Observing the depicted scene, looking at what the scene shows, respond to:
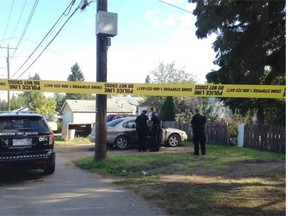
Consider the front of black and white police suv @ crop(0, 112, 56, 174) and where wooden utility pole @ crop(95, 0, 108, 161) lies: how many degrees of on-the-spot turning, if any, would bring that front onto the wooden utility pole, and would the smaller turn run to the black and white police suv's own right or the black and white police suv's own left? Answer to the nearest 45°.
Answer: approximately 45° to the black and white police suv's own right

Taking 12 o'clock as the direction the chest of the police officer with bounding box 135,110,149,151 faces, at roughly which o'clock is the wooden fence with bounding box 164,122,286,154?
The wooden fence is roughly at 1 o'clock from the police officer.

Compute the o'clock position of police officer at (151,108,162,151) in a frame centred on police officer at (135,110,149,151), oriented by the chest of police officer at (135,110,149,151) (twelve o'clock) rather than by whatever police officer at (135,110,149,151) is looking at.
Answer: police officer at (151,108,162,151) is roughly at 2 o'clock from police officer at (135,110,149,151).

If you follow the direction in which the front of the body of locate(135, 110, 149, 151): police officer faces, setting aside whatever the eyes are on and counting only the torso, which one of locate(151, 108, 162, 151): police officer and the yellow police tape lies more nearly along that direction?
the police officer

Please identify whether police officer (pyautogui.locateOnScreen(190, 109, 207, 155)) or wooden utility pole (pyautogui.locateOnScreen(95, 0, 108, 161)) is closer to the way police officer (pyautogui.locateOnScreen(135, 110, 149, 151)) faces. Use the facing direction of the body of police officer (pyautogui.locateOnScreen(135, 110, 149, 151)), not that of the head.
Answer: the police officer

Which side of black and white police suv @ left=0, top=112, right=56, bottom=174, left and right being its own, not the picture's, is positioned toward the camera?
back

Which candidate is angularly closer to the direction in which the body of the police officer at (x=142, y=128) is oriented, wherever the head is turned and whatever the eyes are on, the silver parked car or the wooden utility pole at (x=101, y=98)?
the silver parked car

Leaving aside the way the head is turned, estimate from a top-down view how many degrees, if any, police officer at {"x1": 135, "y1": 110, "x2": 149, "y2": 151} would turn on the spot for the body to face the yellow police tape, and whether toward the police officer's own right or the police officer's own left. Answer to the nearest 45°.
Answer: approximately 135° to the police officer's own right

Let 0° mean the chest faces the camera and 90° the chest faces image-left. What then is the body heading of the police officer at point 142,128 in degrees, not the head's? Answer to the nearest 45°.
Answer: approximately 225°
